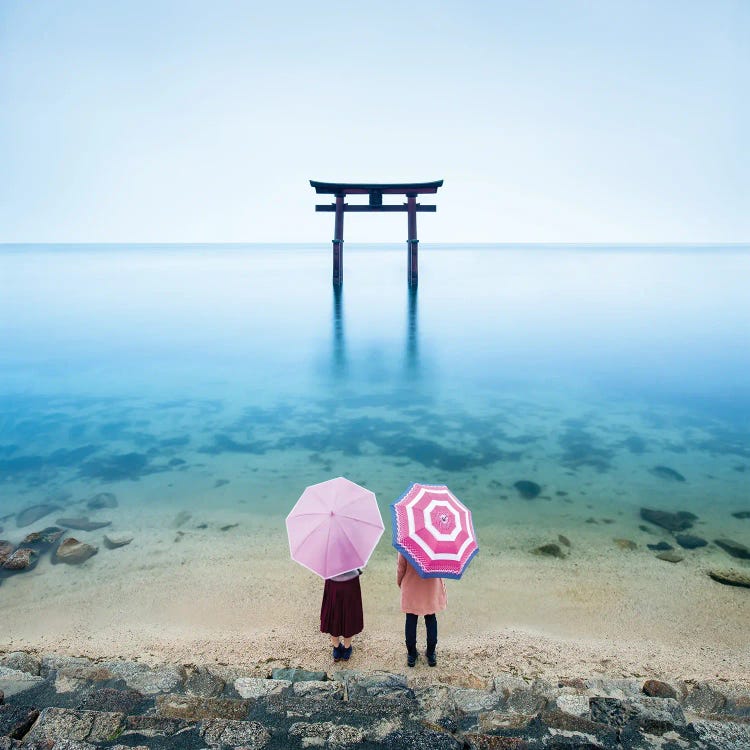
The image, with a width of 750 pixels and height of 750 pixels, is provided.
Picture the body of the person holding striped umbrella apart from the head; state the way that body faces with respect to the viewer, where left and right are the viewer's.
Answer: facing away from the viewer

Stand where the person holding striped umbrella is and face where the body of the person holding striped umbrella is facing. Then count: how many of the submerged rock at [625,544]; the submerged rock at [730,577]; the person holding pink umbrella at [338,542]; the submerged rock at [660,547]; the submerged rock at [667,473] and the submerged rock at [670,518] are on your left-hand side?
1

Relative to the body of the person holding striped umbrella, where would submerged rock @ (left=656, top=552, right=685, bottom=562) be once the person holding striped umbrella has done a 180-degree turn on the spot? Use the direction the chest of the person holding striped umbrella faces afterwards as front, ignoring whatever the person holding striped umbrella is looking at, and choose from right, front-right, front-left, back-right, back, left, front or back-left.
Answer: back-left

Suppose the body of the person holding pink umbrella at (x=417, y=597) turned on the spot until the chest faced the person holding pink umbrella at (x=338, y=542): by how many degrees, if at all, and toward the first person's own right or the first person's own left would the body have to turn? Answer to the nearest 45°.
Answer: approximately 90° to the first person's own left

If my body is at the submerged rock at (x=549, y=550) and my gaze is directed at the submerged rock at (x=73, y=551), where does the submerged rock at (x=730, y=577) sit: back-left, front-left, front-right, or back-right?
back-left

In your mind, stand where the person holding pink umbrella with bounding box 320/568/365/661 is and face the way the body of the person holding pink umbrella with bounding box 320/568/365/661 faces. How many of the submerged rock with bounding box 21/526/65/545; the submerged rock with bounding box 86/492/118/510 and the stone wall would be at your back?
1

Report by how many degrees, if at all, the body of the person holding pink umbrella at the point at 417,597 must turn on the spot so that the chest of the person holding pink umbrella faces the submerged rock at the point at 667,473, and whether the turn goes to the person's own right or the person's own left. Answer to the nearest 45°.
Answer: approximately 45° to the person's own right

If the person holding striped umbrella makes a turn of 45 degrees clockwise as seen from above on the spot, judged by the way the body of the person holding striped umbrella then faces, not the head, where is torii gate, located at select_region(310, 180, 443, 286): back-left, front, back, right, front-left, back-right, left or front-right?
front-left

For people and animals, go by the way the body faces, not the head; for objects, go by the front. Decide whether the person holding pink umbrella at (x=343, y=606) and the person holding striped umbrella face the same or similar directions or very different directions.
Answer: same or similar directions

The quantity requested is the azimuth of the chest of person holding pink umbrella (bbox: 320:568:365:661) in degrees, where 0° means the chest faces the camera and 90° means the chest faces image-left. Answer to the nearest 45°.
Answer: approximately 180°

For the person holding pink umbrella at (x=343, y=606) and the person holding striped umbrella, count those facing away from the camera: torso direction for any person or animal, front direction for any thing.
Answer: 2

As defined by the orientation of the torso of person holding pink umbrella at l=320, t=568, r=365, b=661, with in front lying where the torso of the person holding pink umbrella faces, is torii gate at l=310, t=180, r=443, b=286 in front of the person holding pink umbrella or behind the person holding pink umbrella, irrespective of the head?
in front

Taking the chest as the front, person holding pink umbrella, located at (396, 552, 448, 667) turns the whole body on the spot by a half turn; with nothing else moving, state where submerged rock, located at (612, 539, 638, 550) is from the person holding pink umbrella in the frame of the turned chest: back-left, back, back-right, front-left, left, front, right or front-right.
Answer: back-left

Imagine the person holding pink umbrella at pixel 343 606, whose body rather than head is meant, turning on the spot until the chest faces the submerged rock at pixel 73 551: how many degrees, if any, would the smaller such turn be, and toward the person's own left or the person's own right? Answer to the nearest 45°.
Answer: approximately 45° to the person's own left

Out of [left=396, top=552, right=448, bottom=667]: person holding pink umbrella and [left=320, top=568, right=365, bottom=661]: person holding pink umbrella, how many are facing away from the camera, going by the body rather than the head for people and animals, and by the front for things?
2
